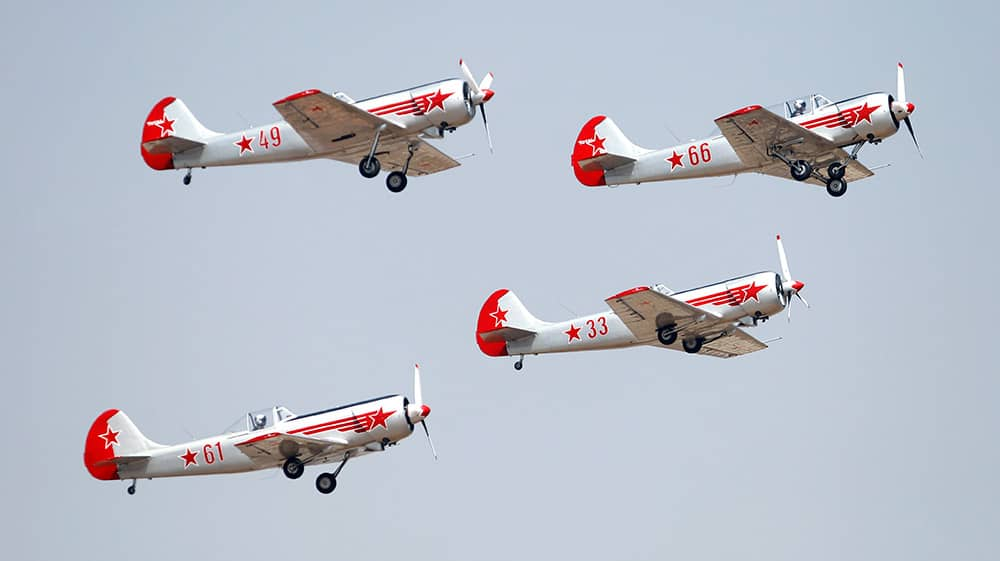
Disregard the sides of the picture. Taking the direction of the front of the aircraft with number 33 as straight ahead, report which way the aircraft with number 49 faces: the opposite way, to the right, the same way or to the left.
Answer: the same way

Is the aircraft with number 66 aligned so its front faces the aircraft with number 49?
no

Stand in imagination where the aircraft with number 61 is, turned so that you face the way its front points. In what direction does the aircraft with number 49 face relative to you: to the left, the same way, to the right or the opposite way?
the same way

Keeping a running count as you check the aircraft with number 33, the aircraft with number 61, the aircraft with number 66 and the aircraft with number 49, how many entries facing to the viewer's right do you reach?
4

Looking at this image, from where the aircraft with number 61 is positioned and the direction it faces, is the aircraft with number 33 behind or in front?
in front

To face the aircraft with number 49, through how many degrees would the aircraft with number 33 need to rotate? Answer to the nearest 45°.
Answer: approximately 180°

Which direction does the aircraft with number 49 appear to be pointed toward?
to the viewer's right

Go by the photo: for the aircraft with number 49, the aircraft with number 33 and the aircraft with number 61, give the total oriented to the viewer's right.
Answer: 3

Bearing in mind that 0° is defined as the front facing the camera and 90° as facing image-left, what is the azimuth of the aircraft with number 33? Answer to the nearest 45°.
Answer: approximately 270°

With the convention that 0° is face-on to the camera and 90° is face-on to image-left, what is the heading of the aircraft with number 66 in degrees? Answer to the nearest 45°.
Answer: approximately 270°

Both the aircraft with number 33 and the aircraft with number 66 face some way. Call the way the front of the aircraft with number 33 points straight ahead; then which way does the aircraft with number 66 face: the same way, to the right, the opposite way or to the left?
the same way

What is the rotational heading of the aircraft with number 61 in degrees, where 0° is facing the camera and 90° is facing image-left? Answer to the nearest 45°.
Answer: approximately 270°

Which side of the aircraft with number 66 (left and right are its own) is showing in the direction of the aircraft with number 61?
back

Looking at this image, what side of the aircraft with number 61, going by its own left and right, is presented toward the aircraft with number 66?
front
